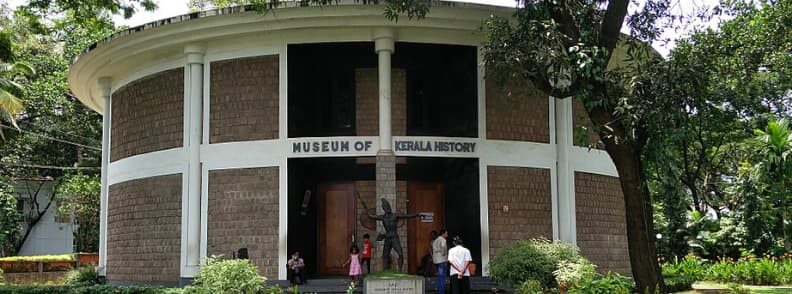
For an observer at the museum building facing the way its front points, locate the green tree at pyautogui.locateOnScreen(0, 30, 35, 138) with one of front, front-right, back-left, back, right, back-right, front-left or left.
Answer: back-right

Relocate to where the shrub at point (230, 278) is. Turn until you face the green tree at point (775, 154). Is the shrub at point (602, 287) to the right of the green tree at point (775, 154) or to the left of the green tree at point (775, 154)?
right

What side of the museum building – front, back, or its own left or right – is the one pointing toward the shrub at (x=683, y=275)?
left

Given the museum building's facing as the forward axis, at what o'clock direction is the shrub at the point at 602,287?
The shrub is roughly at 11 o'clock from the museum building.
